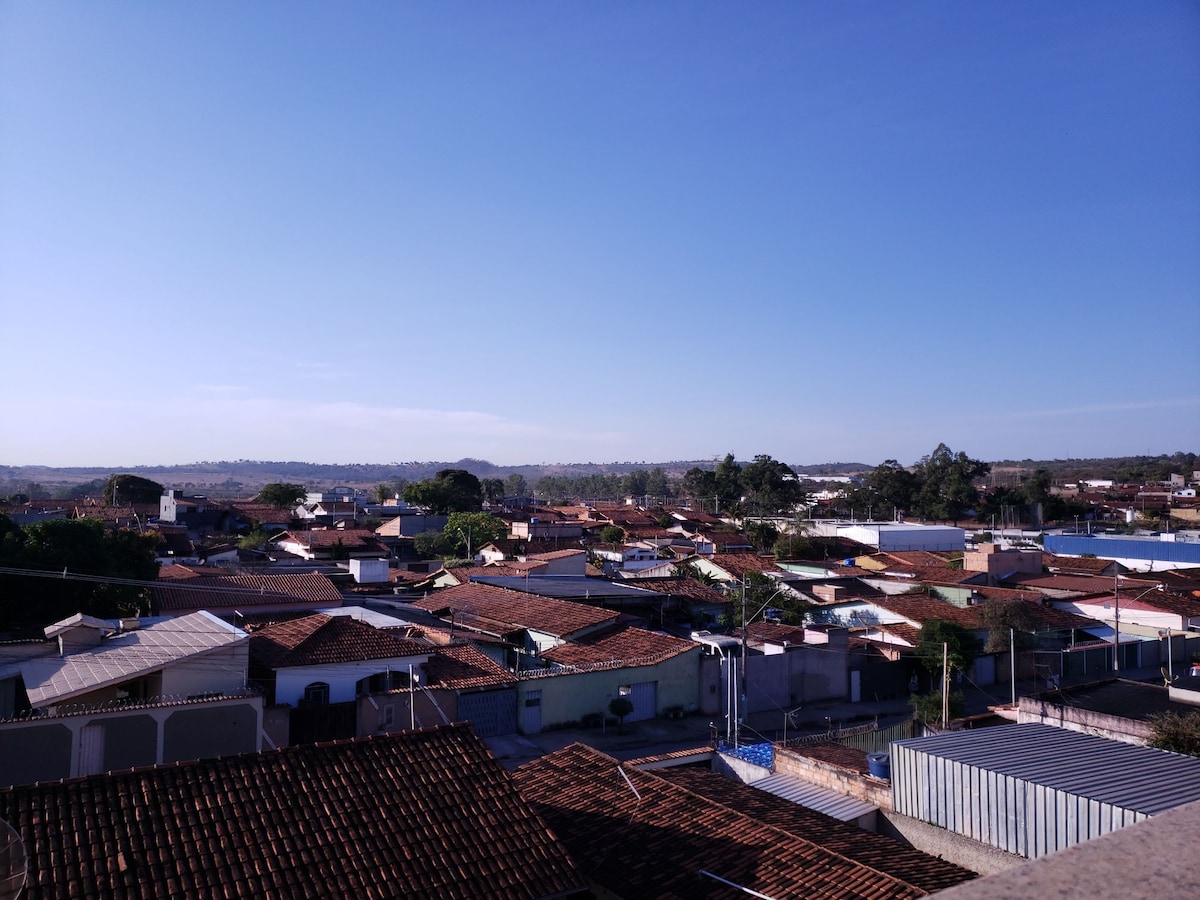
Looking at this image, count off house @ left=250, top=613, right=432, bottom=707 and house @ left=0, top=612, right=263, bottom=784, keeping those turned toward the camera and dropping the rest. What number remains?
2

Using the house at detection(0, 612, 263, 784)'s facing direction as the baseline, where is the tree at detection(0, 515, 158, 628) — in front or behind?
behind

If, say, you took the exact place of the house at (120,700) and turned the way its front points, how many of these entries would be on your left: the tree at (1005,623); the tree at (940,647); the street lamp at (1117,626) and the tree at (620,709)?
4

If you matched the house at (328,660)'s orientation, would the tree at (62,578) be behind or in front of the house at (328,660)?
behind

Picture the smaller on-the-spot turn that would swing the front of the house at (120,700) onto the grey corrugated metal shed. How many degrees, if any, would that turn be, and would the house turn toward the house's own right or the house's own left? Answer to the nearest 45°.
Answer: approximately 45° to the house's own left

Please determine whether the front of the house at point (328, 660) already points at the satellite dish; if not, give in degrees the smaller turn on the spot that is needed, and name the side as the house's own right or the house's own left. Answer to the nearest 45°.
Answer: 0° — it already faces it

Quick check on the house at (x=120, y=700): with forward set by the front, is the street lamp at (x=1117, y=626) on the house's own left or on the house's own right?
on the house's own left

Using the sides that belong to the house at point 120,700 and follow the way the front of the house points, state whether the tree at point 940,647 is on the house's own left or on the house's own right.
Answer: on the house's own left

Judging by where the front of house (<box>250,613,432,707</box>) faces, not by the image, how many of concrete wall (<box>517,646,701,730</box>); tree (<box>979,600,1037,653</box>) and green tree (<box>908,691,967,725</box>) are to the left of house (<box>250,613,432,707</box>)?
3

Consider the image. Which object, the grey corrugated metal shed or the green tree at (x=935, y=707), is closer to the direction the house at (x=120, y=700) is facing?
the grey corrugated metal shed

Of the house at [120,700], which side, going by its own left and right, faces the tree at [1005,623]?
left

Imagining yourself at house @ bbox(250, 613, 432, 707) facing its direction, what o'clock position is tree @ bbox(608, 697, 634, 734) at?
The tree is roughly at 9 o'clock from the house.

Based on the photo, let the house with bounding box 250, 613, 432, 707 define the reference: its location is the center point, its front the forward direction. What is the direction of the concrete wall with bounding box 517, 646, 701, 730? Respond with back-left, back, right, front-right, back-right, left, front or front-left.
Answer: left

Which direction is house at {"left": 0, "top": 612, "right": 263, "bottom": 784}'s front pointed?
toward the camera

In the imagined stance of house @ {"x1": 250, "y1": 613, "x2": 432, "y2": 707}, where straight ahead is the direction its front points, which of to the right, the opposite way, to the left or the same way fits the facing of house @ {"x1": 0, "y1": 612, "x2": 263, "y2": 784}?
the same way
